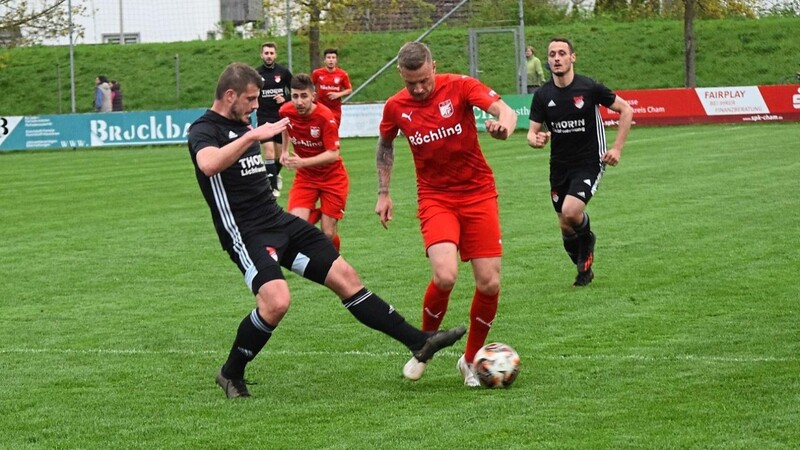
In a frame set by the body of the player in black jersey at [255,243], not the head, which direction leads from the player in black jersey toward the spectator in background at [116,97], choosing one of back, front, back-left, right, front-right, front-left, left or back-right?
back-left

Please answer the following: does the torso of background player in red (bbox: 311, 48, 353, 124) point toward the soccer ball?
yes

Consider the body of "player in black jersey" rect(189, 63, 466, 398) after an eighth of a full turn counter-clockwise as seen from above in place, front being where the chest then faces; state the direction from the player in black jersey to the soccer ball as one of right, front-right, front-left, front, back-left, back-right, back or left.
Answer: front

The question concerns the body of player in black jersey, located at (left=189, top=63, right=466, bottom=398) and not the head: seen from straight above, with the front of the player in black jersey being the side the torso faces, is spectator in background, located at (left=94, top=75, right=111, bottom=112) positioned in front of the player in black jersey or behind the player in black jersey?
behind

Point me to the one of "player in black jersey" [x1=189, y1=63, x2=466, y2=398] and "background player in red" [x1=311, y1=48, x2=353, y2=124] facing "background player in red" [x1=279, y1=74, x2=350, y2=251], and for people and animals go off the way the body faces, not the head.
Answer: "background player in red" [x1=311, y1=48, x2=353, y2=124]

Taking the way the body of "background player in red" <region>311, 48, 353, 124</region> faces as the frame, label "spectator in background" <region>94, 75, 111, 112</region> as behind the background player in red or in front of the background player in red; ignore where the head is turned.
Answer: behind

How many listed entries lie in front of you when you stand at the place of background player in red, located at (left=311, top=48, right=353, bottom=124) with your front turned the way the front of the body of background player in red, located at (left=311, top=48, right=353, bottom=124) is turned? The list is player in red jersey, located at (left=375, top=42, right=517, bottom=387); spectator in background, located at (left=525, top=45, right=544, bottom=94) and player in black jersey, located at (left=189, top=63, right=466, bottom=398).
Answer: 2

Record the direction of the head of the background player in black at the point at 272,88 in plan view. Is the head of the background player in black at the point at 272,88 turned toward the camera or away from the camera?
toward the camera

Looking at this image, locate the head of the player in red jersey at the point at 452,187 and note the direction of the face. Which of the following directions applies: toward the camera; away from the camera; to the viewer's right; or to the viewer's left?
toward the camera

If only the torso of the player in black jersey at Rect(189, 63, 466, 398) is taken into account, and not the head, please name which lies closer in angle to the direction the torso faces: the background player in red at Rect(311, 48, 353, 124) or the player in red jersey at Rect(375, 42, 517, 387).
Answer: the player in red jersey

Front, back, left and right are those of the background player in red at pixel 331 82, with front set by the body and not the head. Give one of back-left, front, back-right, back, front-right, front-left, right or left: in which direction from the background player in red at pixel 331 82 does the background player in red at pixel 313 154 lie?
front

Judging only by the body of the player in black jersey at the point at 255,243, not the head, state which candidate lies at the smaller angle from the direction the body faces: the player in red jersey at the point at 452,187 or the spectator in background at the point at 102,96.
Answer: the player in red jersey

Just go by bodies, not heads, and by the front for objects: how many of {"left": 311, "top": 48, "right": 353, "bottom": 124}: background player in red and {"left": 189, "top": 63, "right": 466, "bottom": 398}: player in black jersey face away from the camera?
0

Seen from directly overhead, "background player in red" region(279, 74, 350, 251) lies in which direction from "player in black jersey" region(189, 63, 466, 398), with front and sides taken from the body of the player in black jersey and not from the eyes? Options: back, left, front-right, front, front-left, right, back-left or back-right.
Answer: back-left

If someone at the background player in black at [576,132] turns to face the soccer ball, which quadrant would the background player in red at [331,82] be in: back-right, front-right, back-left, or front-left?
back-right

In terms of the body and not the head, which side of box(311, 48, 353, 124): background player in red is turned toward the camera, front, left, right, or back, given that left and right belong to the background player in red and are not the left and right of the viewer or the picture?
front
